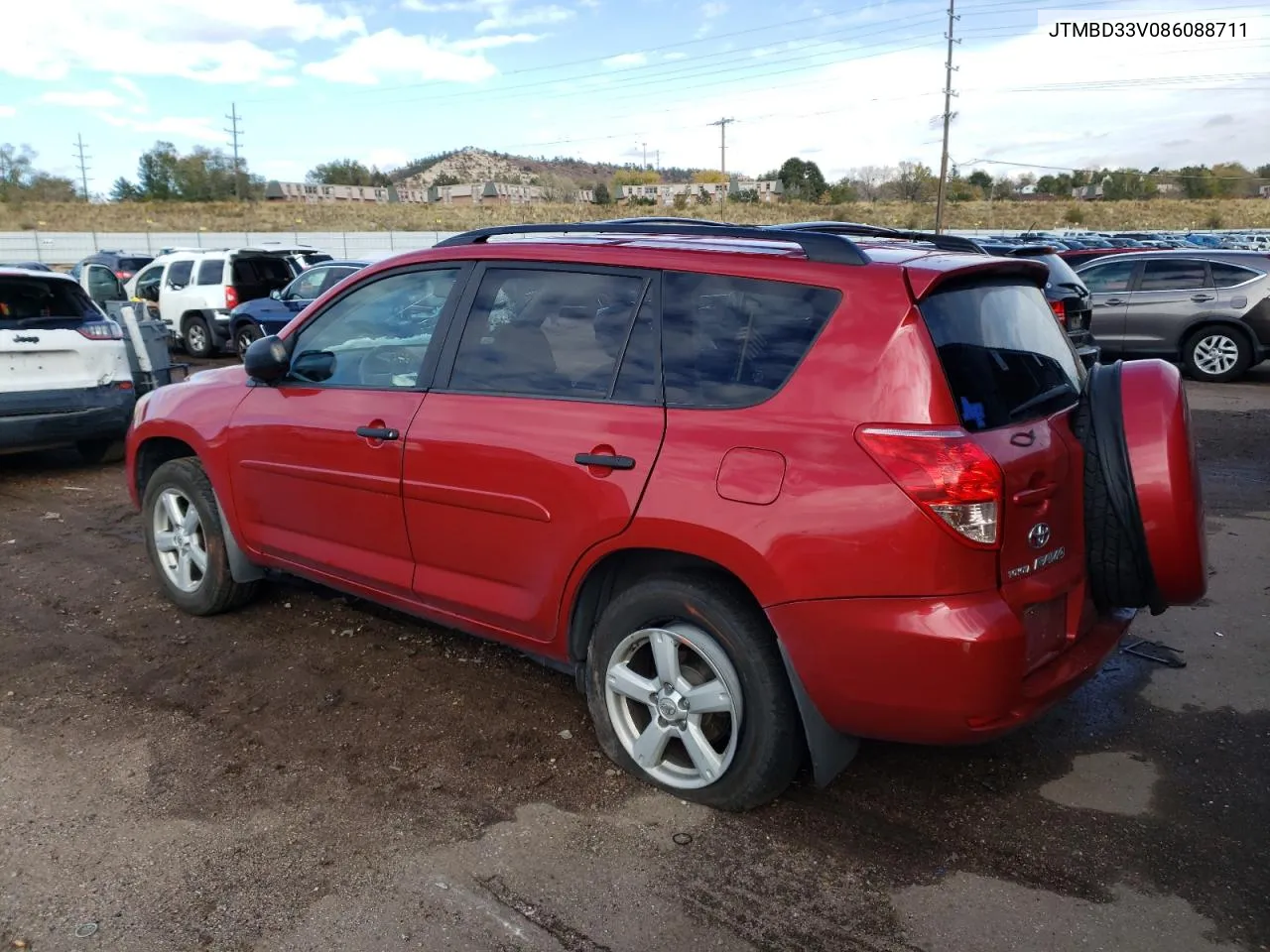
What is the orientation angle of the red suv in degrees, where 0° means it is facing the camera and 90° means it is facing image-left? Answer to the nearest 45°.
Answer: approximately 135°

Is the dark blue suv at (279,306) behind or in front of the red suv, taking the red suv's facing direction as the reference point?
in front

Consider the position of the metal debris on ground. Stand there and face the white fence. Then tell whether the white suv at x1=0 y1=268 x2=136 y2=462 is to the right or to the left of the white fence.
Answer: left

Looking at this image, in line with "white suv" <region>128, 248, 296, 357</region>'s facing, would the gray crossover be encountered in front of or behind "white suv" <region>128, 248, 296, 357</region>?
behind

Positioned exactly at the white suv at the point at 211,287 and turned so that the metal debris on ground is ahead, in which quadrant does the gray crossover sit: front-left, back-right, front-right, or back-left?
front-left

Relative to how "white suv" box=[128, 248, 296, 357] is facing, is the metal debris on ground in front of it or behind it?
behind

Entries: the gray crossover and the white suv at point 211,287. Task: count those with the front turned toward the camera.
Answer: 0

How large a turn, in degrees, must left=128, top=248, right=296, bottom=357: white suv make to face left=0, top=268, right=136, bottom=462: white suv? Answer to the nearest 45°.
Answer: approximately 135° to its left

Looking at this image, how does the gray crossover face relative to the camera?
to the viewer's left

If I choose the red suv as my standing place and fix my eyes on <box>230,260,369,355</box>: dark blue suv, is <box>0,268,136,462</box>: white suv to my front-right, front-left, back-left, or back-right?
front-left

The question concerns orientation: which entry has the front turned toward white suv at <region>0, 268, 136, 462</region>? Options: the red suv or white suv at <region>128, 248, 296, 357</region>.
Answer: the red suv

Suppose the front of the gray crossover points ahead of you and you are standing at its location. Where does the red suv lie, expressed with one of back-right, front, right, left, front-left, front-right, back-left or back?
left
